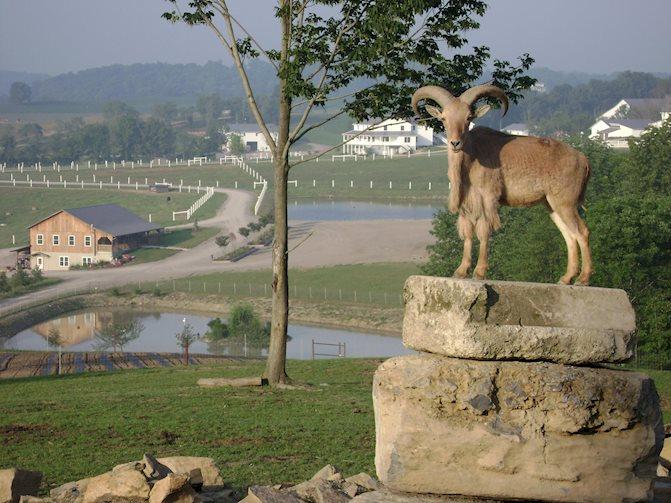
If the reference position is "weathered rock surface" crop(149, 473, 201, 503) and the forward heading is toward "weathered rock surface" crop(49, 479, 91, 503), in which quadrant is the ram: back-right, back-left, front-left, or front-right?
back-right

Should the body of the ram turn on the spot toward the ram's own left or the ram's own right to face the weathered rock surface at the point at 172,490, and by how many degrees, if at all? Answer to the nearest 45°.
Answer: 0° — it already faces it

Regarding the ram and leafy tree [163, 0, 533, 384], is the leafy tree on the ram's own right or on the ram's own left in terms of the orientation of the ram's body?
on the ram's own right

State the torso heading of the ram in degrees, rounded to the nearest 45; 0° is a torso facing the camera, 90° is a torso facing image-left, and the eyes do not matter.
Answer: approximately 45°
